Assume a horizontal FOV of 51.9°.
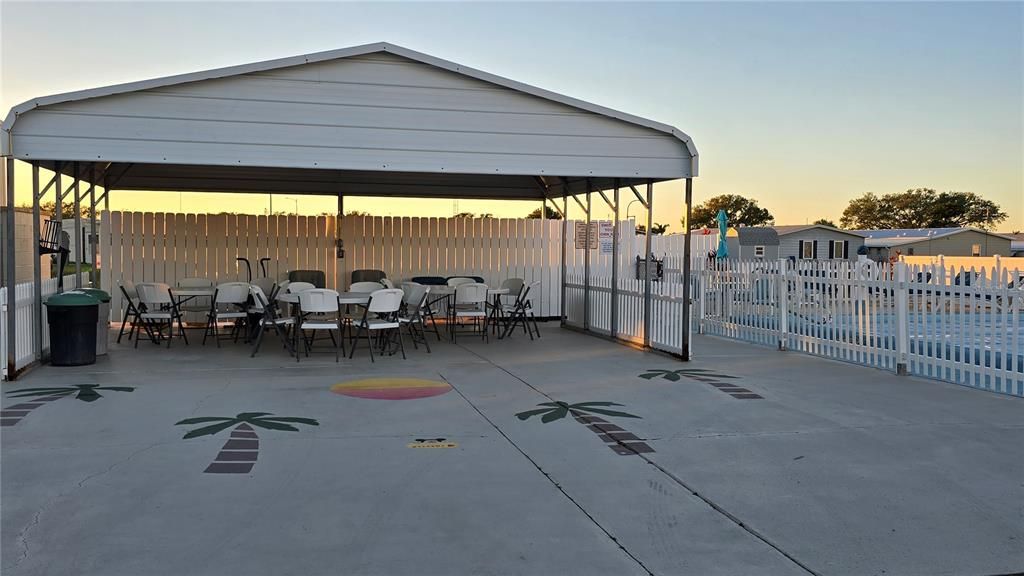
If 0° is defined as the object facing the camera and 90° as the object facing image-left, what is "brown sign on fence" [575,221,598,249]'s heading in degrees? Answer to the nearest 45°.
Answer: approximately 0°

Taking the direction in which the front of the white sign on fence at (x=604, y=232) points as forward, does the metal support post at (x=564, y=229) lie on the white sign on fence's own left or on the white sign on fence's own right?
on the white sign on fence's own right

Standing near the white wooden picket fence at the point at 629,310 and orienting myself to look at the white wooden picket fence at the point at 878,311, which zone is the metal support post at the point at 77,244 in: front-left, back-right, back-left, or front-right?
back-right

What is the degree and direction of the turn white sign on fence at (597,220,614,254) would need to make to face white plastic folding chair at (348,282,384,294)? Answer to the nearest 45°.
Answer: approximately 45° to its right

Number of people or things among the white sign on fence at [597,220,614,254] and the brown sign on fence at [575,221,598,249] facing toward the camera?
2

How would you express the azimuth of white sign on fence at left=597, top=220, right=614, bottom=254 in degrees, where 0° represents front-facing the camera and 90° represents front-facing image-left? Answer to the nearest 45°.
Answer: approximately 0°

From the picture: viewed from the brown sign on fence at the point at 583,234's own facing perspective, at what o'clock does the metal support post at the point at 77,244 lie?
The metal support post is roughly at 2 o'clock from the brown sign on fence.
